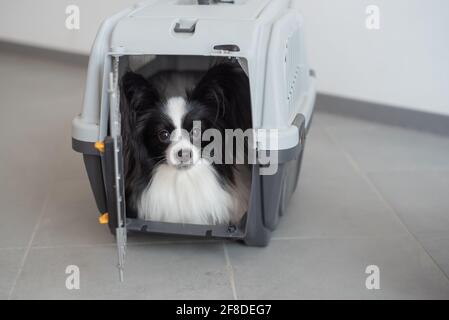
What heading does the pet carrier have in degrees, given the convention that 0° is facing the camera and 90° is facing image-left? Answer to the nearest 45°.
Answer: approximately 0°

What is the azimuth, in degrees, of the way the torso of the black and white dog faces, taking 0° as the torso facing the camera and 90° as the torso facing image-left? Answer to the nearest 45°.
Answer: approximately 0°
